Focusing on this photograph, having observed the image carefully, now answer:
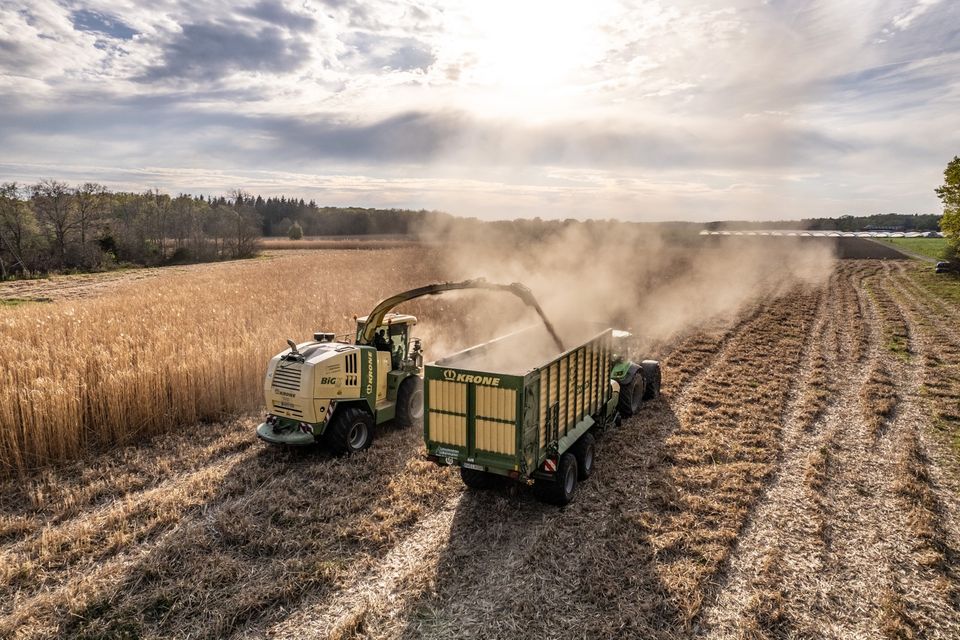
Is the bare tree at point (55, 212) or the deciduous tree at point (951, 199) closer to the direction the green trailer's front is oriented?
the deciduous tree

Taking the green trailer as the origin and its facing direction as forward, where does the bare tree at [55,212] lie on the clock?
The bare tree is roughly at 9 o'clock from the green trailer.

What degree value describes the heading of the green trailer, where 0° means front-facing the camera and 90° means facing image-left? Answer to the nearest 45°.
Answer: approximately 225°

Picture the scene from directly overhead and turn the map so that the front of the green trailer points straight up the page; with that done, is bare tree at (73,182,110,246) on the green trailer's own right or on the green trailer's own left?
on the green trailer's own left

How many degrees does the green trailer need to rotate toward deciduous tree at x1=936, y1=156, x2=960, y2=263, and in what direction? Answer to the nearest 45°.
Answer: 0° — it already faces it

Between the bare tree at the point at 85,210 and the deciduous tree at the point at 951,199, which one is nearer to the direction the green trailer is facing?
the deciduous tree
